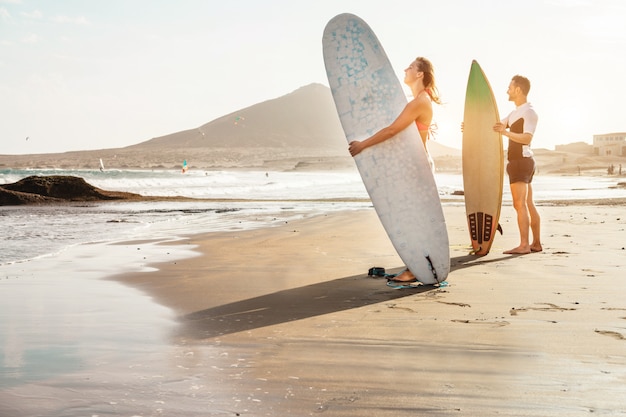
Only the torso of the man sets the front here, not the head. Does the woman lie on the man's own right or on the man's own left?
on the man's own left

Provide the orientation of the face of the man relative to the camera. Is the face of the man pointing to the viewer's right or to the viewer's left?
to the viewer's left

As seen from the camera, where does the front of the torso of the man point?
to the viewer's left

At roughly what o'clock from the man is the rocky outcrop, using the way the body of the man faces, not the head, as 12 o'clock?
The rocky outcrop is roughly at 1 o'clock from the man.

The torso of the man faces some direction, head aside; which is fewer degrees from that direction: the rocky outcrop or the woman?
the rocky outcrop
